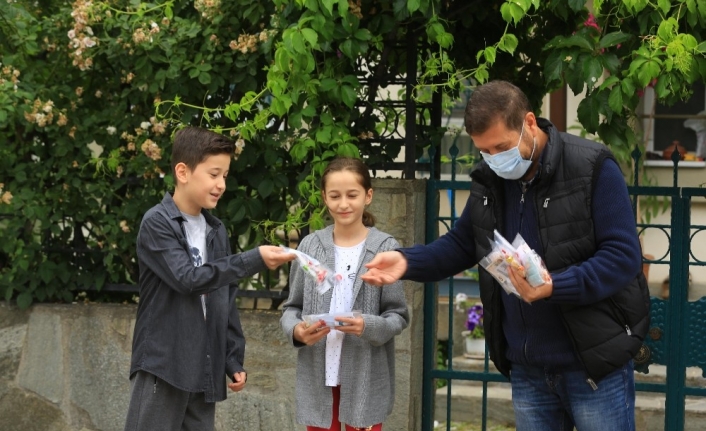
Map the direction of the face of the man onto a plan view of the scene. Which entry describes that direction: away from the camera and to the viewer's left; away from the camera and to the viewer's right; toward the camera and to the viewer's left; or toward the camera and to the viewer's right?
toward the camera and to the viewer's left

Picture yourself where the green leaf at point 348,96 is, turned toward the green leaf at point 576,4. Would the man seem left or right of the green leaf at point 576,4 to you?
right

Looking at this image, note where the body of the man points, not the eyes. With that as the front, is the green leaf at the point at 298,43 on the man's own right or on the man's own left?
on the man's own right

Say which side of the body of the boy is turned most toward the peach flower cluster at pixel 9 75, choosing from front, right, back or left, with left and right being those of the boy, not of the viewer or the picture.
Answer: back

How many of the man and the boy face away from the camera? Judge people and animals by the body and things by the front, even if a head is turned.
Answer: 0

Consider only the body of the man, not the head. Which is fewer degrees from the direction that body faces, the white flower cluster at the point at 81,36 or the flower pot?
the white flower cluster

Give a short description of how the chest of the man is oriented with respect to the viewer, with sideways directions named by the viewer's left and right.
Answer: facing the viewer and to the left of the viewer

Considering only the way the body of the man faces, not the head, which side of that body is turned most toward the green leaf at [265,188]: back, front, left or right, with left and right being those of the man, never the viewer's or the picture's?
right

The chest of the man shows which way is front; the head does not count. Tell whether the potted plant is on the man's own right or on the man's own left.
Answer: on the man's own right
